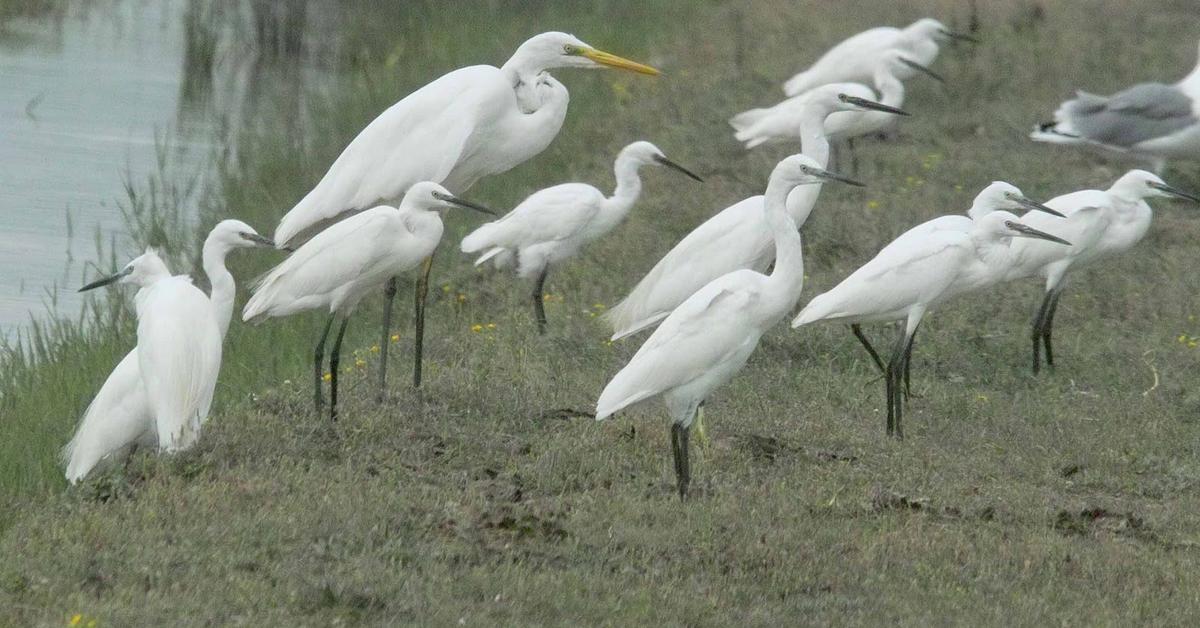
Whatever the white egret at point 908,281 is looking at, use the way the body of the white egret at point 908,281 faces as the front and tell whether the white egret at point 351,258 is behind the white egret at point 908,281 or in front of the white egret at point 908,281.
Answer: behind

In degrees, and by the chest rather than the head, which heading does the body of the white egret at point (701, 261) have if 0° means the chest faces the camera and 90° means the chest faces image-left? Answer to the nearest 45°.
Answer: approximately 270°

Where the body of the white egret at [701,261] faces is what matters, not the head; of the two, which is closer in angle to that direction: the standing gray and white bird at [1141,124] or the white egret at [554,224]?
the standing gray and white bird

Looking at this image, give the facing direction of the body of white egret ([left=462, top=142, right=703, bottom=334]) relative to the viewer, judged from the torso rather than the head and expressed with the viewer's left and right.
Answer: facing to the right of the viewer

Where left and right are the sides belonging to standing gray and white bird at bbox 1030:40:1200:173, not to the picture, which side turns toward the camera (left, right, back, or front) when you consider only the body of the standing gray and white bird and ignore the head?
right

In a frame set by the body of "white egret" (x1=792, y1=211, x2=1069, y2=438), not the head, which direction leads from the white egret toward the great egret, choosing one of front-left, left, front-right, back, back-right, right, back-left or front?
back

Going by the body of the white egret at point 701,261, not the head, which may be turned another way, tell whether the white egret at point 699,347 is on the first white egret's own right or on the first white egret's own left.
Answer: on the first white egret's own right

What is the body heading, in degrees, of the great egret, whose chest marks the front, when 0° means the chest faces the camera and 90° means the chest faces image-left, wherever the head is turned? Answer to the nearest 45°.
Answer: approximately 270°

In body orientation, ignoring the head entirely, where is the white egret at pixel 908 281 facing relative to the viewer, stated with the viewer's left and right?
facing to the right of the viewer
